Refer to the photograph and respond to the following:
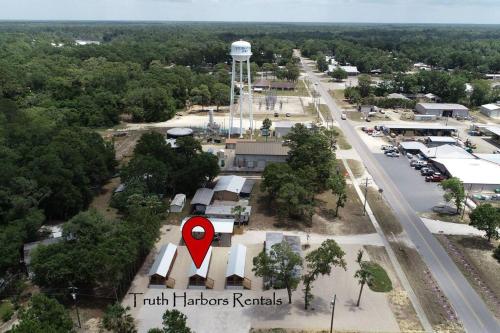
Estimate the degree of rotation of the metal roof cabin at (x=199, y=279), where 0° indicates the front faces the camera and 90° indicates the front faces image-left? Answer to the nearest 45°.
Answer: approximately 0°

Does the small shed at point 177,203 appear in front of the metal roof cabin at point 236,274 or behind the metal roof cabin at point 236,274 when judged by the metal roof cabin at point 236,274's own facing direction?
behind

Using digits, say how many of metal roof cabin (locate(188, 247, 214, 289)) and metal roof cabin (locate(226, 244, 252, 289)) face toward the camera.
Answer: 2

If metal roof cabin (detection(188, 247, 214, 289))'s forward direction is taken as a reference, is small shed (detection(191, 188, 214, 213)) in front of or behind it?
behind

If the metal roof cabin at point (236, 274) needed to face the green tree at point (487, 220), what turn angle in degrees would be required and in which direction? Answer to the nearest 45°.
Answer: approximately 90° to its left

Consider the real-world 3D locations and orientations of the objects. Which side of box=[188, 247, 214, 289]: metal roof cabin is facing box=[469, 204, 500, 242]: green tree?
left

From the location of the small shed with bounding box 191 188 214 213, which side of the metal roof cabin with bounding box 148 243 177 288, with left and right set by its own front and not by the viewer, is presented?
back

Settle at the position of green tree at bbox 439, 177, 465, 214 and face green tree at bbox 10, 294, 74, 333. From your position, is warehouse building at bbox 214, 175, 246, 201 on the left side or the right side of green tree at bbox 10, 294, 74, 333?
right

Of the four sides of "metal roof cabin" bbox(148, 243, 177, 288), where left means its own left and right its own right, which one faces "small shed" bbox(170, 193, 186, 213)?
back

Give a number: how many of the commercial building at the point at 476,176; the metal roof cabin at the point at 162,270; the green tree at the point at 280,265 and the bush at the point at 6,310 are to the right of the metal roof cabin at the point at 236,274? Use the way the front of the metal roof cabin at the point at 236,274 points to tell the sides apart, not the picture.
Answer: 2
